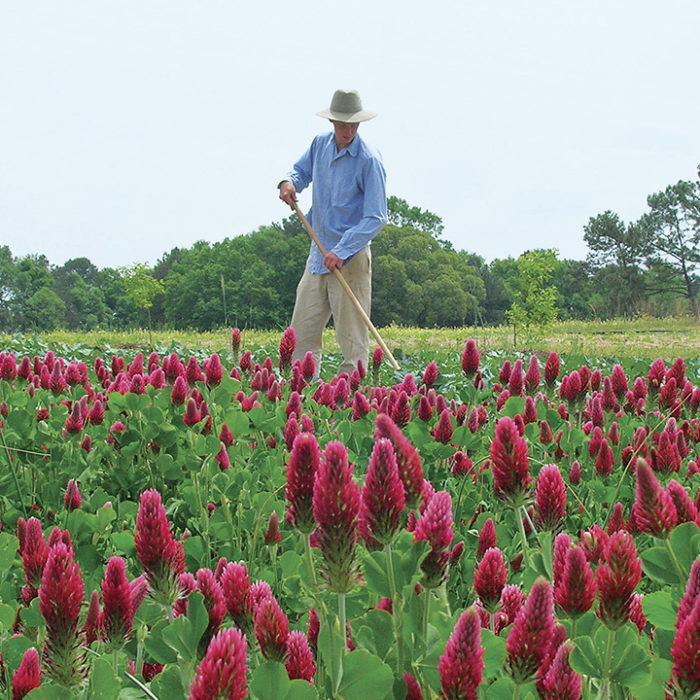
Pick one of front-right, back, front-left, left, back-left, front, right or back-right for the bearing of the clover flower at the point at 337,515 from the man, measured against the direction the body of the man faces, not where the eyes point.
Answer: front-left

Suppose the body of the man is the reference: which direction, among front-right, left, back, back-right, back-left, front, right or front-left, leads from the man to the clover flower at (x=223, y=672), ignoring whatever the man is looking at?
front-left

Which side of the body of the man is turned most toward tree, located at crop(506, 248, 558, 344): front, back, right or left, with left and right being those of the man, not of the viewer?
back

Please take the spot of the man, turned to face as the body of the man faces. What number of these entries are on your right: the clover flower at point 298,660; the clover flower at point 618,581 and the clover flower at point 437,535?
0

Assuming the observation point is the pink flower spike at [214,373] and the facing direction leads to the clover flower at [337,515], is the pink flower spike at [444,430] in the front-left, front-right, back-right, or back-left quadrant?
front-left

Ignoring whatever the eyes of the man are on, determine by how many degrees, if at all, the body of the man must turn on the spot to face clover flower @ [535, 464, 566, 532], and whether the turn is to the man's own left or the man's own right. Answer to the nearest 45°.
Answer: approximately 45° to the man's own left

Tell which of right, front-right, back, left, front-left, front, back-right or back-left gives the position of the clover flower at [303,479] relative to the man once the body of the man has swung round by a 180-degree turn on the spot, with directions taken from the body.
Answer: back-right

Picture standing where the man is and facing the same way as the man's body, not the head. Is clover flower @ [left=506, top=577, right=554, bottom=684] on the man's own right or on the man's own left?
on the man's own left

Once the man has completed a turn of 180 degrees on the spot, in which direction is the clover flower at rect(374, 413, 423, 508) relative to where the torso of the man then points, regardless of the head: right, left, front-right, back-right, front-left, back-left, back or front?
back-right

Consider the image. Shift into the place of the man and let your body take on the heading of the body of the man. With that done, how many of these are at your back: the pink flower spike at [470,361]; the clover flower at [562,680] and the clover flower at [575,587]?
0

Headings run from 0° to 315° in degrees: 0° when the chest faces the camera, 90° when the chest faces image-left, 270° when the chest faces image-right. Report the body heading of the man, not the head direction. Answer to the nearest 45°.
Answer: approximately 45°

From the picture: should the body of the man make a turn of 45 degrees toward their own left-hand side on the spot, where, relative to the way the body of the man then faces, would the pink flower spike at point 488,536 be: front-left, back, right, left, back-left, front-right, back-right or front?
front

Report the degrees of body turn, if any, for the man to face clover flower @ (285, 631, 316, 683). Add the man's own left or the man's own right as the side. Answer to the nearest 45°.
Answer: approximately 45° to the man's own left

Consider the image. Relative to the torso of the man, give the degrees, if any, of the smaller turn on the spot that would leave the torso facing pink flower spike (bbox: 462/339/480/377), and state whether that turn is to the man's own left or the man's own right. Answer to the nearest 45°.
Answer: approximately 45° to the man's own left

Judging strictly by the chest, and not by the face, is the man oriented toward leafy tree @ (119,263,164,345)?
no
